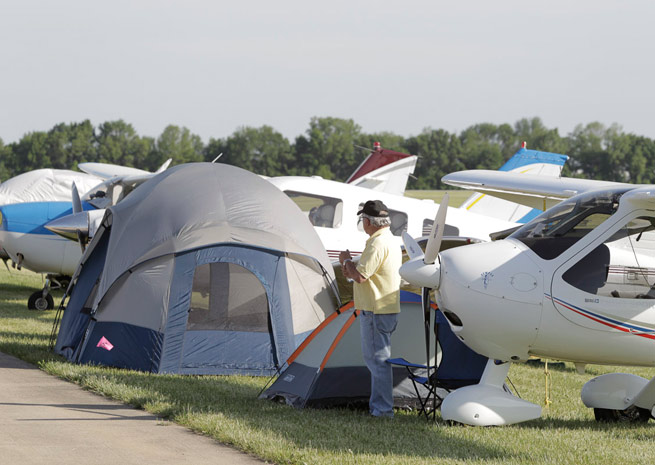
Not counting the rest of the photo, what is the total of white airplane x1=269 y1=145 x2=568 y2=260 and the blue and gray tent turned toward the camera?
1

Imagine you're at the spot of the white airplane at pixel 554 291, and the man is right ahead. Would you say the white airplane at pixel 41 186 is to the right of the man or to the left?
right

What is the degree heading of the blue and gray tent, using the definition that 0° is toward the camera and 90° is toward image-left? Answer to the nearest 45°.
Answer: approximately 0°

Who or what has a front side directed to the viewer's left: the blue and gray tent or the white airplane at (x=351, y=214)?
the white airplane

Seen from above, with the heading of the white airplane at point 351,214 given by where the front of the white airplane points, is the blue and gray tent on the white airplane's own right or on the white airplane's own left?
on the white airplane's own left

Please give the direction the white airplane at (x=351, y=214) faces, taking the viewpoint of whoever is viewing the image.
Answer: facing to the left of the viewer

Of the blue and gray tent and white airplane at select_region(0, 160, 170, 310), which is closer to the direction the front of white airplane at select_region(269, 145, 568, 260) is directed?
the white airplane

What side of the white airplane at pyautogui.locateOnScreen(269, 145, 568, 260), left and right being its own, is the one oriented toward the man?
left

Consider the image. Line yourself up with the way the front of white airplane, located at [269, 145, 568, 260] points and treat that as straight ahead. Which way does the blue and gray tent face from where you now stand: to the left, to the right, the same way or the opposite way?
to the left
